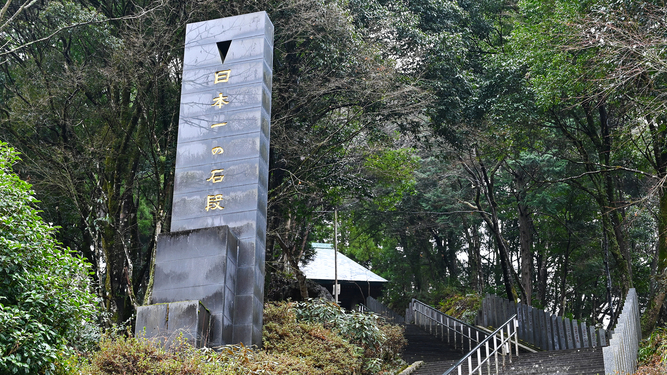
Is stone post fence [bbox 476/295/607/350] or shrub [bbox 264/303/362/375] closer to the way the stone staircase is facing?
the shrub

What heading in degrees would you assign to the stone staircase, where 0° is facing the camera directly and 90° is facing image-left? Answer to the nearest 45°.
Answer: approximately 0°

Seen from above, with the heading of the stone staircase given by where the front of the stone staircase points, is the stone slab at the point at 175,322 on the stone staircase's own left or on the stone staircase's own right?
on the stone staircase's own right

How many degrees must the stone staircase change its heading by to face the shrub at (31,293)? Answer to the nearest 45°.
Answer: approximately 45° to its right

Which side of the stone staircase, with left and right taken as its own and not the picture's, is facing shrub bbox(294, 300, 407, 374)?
right

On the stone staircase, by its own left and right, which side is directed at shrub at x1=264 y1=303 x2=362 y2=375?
right

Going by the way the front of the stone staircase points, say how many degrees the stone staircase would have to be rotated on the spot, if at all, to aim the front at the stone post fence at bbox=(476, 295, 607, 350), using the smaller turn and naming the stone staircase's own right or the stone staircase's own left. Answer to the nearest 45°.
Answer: approximately 180°
